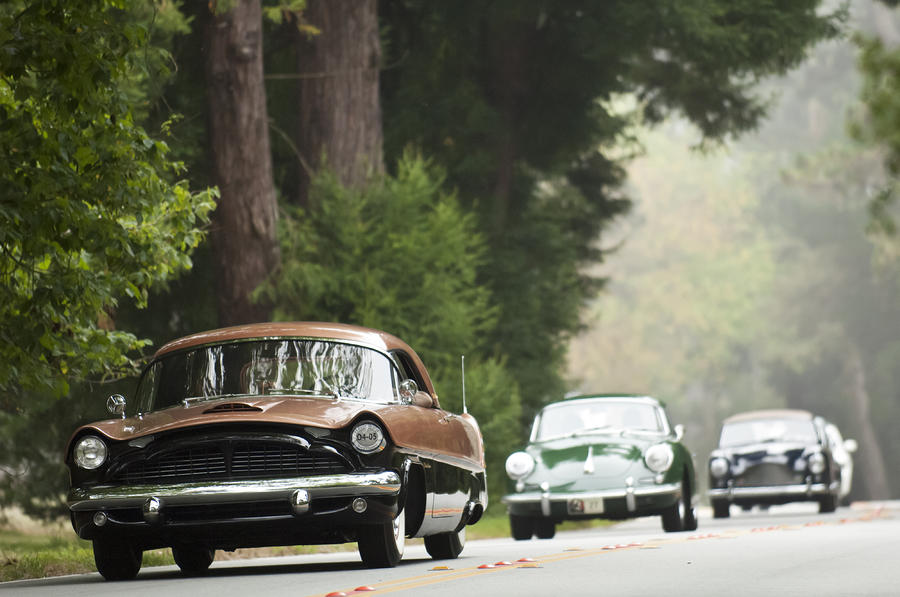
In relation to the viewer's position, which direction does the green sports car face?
facing the viewer

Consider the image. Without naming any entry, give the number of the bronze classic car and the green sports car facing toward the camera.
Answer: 2

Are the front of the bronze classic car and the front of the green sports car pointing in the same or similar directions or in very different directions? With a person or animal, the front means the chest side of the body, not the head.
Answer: same or similar directions

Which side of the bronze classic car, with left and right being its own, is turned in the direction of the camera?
front

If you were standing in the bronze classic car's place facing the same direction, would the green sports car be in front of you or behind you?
behind

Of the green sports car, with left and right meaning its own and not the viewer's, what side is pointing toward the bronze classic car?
front
